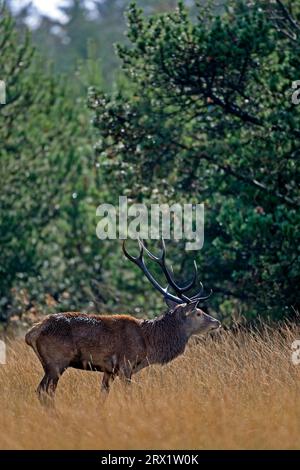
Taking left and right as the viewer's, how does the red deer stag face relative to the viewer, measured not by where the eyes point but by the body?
facing to the right of the viewer
